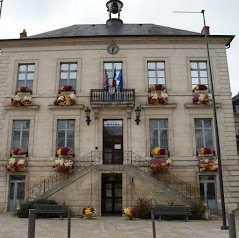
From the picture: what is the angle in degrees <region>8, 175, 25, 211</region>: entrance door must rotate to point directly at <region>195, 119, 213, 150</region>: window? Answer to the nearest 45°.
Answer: approximately 90° to its left

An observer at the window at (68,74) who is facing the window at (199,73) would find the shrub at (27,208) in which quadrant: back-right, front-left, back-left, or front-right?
back-right

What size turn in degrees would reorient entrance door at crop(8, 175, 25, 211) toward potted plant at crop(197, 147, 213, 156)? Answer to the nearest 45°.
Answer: approximately 45° to its left

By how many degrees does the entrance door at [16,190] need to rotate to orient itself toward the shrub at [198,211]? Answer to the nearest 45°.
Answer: approximately 45° to its left

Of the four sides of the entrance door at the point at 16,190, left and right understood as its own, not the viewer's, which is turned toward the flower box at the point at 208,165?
left

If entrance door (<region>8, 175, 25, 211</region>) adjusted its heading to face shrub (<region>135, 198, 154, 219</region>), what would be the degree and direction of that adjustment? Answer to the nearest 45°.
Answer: approximately 45° to its left

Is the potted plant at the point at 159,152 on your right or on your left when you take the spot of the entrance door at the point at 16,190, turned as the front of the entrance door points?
on your left

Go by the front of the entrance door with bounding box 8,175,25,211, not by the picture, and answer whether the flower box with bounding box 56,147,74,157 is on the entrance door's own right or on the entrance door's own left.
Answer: on the entrance door's own left

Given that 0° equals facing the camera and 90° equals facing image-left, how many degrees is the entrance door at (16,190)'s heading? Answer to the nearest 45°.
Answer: approximately 0°

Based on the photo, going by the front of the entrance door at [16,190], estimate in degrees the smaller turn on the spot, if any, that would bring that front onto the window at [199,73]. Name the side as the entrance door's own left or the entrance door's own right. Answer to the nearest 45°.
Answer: approximately 90° to the entrance door's own left
